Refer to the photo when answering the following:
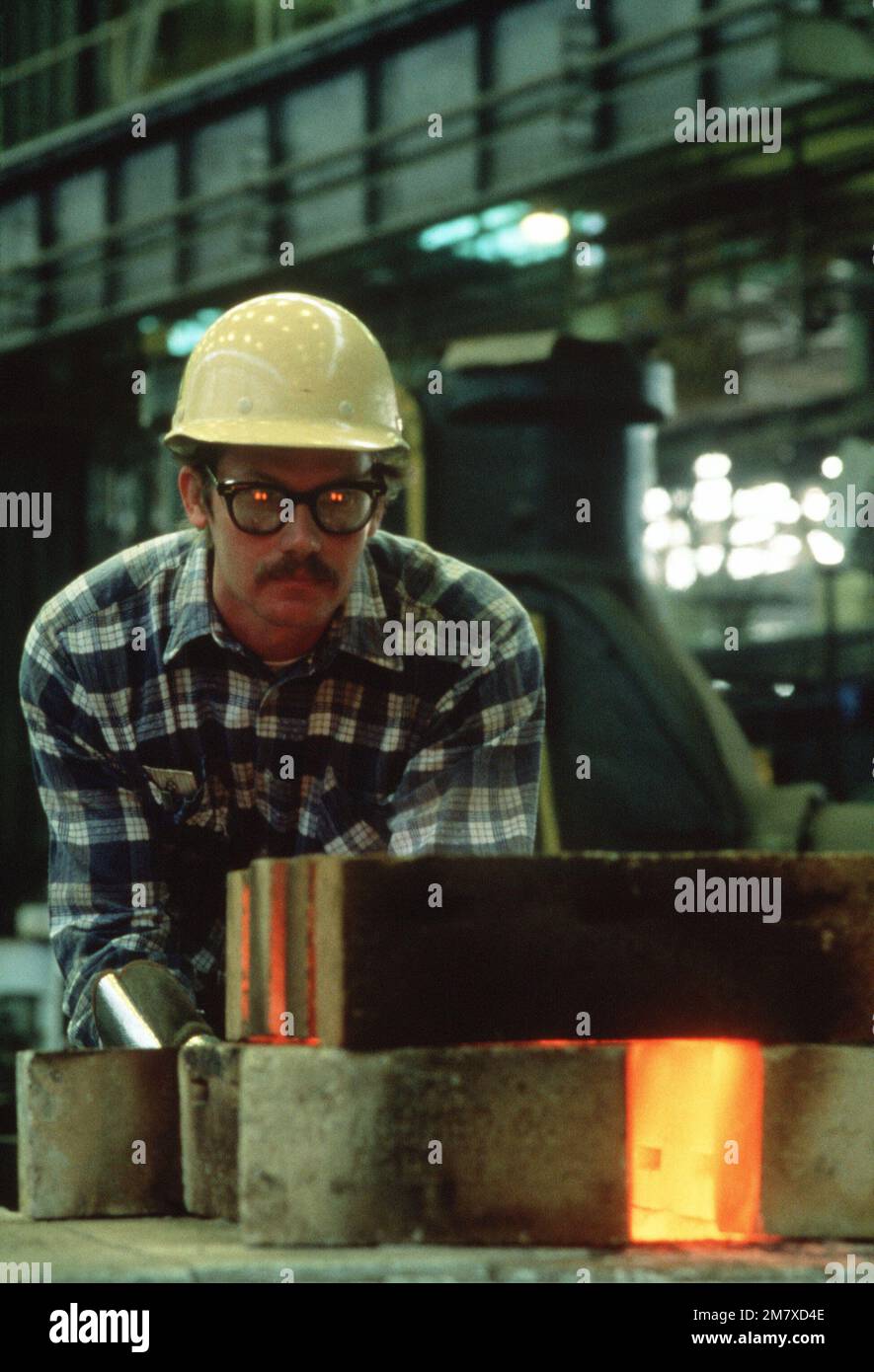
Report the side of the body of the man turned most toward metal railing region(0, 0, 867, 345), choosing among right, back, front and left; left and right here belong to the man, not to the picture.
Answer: back

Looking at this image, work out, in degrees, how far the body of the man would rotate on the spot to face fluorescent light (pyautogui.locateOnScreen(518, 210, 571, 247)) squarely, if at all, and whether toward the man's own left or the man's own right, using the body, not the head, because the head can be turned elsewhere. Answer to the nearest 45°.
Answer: approximately 180°

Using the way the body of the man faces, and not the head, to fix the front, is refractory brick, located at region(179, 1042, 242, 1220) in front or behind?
in front

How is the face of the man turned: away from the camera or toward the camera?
toward the camera

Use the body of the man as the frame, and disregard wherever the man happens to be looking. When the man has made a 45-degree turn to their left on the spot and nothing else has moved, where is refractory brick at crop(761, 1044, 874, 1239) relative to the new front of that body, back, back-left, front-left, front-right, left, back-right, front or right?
front

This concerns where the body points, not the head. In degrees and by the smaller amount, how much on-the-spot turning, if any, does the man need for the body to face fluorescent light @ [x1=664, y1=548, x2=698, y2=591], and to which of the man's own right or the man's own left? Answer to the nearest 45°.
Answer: approximately 180°

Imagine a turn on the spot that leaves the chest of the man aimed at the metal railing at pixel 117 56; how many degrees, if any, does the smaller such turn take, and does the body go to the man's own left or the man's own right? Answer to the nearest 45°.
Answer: approximately 180°

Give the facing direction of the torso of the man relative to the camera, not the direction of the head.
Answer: toward the camera

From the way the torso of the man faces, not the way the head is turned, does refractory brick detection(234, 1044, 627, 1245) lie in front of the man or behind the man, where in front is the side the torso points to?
in front

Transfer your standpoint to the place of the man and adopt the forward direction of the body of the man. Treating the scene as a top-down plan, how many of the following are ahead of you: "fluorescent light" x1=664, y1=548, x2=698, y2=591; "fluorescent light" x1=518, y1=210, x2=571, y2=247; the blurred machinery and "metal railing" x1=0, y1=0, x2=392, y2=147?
0
